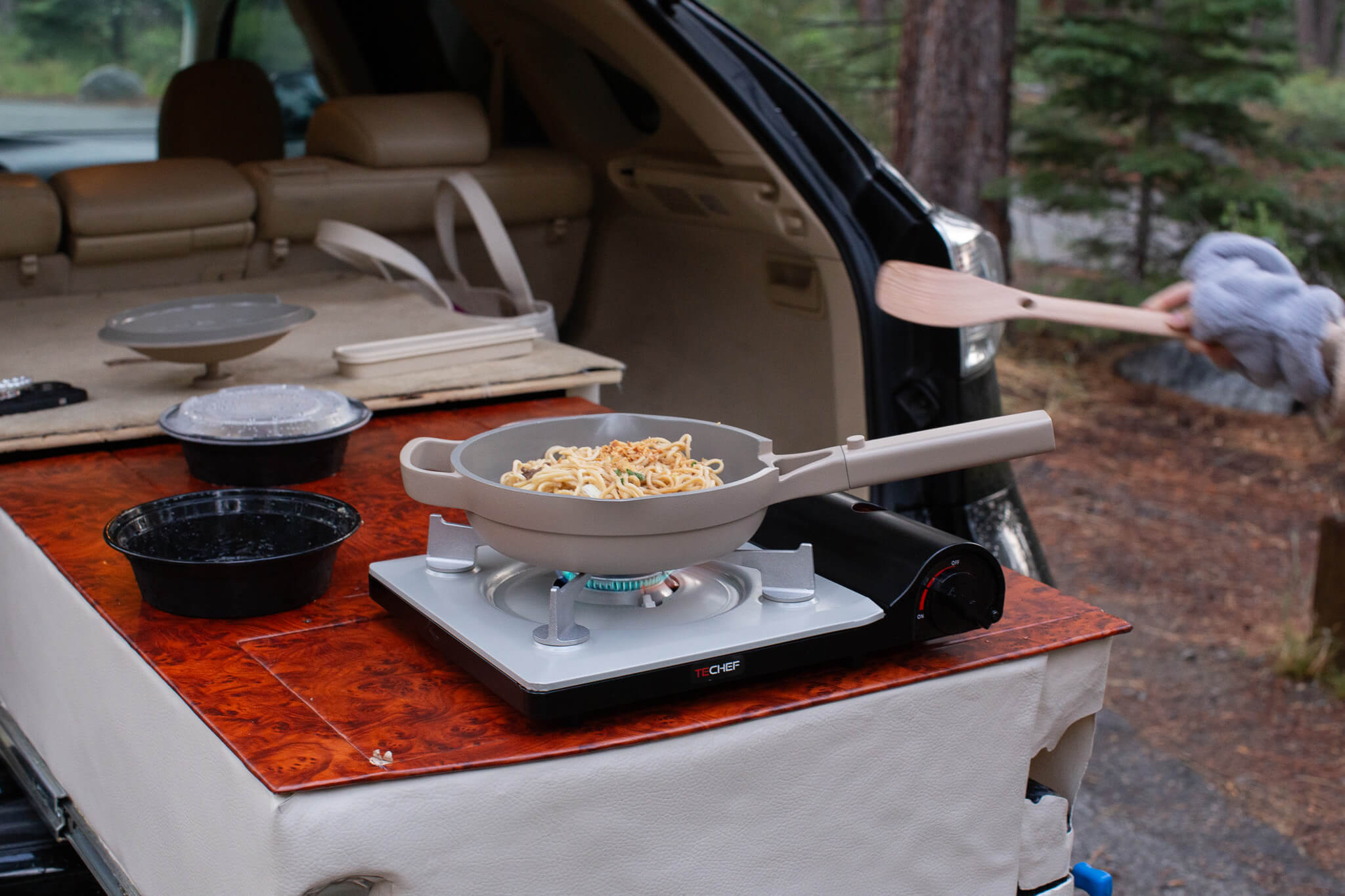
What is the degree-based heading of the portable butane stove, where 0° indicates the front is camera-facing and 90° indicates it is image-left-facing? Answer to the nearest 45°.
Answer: approximately 315°

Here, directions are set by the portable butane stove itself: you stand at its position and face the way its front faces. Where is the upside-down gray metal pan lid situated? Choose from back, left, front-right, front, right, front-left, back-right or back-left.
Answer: back

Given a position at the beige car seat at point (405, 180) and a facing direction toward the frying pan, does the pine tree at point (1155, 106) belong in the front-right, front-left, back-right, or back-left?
back-left

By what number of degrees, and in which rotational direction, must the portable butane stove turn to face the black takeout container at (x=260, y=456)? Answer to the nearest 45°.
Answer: approximately 180°

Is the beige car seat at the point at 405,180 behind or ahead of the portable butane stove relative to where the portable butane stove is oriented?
behind
